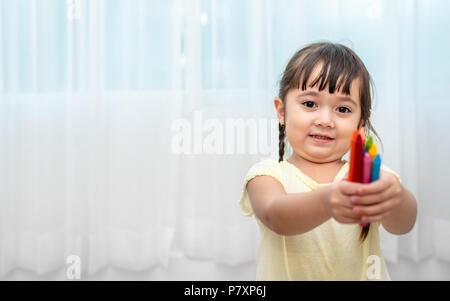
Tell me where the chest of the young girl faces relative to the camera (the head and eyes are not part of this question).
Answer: toward the camera

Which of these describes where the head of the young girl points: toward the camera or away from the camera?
toward the camera
